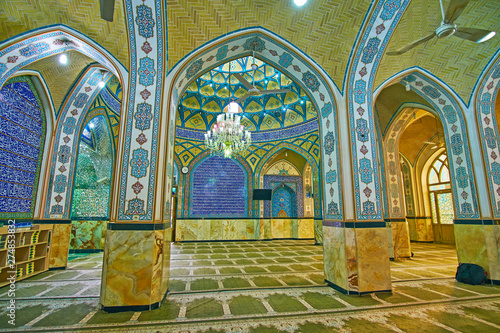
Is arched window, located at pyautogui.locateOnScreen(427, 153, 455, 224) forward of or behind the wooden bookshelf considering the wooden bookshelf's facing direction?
forward

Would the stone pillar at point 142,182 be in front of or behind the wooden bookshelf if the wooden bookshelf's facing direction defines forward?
in front

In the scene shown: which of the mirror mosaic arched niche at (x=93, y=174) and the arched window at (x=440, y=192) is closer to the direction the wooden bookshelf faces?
the arched window

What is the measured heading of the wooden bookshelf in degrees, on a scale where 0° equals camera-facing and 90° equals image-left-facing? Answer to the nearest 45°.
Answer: approximately 315°

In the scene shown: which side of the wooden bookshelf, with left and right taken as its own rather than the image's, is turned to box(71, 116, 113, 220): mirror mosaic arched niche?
left

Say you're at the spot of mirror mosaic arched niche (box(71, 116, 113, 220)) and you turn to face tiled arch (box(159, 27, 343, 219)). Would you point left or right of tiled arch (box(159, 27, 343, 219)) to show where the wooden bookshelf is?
right
